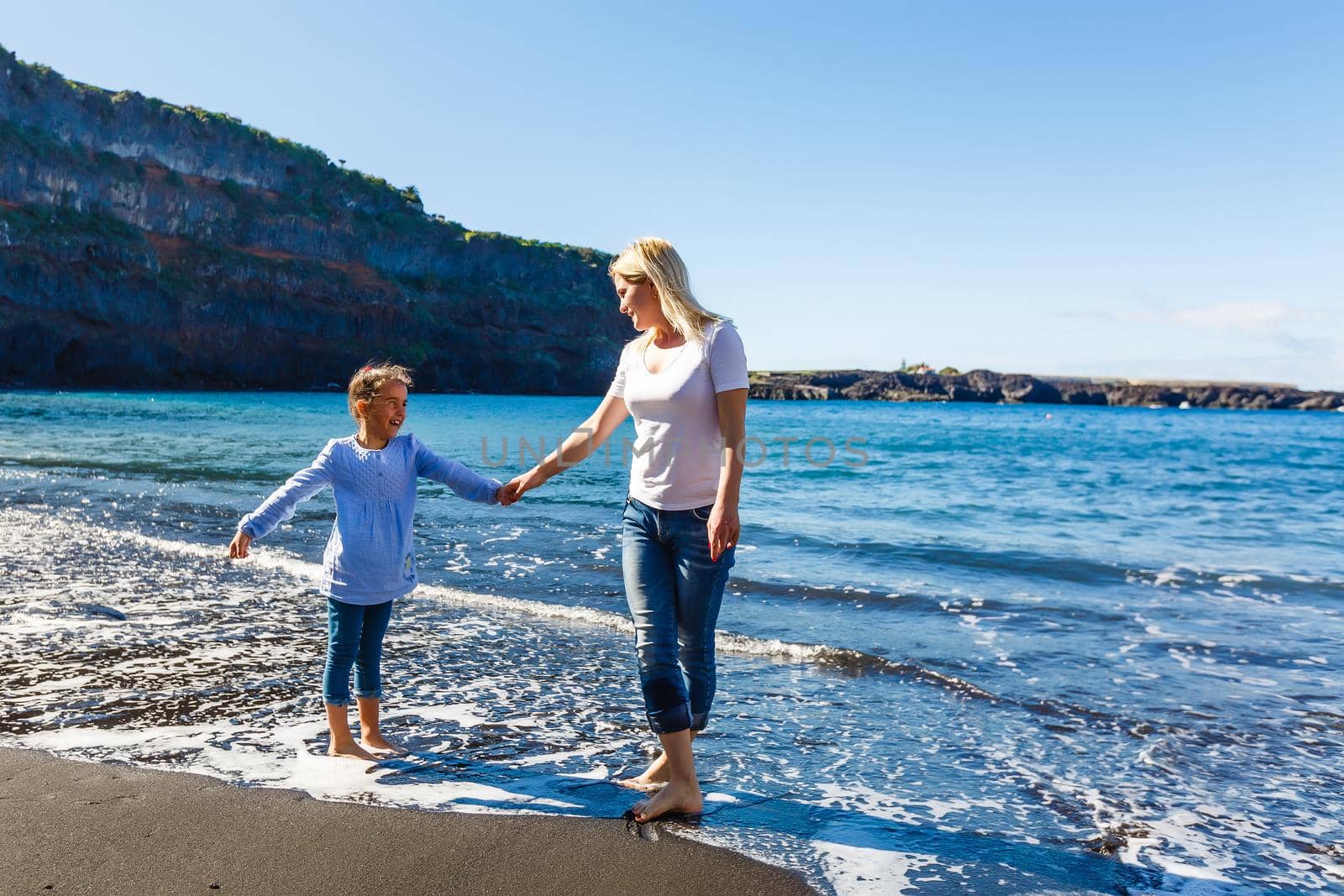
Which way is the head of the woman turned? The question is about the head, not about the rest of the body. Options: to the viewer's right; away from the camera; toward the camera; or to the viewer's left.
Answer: to the viewer's left

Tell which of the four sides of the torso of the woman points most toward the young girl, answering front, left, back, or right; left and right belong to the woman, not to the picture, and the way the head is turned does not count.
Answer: right

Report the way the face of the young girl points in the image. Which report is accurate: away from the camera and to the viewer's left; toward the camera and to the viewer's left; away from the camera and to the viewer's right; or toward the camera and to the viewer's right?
toward the camera and to the viewer's right

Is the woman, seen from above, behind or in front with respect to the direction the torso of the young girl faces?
in front

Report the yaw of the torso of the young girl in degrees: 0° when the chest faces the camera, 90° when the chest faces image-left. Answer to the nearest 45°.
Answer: approximately 315°

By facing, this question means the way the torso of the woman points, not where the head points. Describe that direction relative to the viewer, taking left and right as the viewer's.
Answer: facing the viewer and to the left of the viewer

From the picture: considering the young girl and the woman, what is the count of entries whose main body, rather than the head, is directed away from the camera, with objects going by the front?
0

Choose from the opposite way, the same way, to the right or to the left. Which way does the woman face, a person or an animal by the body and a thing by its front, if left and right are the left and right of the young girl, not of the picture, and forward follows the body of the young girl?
to the right
